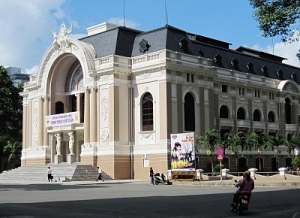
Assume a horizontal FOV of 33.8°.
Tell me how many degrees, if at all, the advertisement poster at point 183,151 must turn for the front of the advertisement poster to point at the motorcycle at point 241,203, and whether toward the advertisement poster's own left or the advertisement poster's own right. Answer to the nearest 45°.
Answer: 0° — it already faces it

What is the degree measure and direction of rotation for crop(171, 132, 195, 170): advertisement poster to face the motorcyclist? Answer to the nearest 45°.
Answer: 0° — it already faces them
